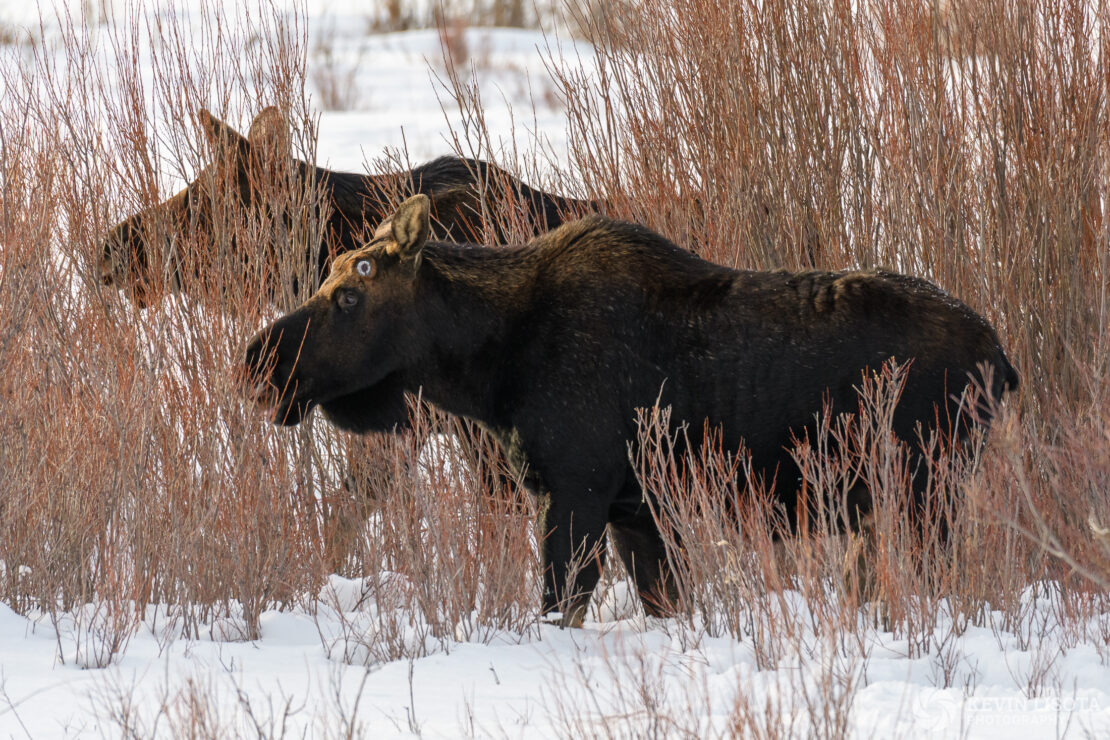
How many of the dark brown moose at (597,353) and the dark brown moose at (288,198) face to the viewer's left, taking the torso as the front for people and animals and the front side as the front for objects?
2

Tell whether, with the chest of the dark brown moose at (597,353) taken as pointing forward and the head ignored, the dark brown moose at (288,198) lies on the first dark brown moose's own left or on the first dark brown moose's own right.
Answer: on the first dark brown moose's own right

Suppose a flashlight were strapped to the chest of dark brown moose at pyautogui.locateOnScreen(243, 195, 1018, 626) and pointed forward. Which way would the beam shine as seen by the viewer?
to the viewer's left

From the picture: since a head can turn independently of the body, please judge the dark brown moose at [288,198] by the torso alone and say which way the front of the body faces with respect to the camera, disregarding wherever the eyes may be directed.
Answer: to the viewer's left

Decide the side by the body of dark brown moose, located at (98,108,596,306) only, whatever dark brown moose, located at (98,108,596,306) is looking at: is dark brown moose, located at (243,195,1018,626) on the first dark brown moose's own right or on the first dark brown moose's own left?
on the first dark brown moose's own left
